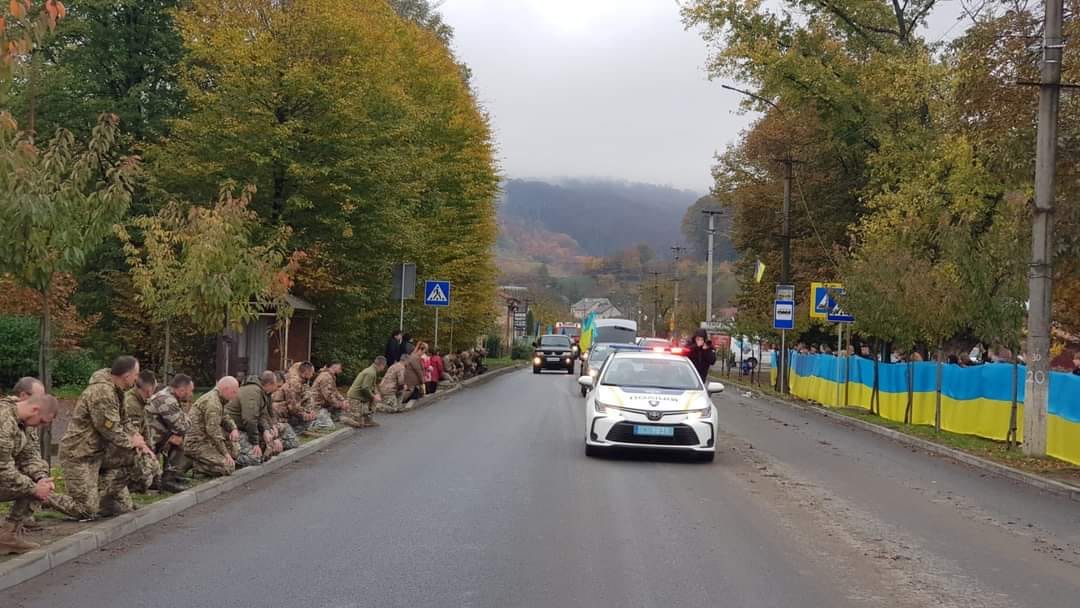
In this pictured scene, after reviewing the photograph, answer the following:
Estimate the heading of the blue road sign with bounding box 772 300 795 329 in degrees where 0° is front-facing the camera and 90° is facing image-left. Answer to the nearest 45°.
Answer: approximately 0°

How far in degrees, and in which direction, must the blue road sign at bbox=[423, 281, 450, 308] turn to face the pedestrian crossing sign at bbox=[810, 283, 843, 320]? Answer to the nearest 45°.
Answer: approximately 90° to its left

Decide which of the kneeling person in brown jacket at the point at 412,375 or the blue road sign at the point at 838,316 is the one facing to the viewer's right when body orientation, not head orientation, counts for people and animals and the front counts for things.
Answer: the kneeling person in brown jacket

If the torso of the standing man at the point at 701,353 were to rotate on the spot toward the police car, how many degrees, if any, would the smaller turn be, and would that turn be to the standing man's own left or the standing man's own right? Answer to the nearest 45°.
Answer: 0° — they already face it

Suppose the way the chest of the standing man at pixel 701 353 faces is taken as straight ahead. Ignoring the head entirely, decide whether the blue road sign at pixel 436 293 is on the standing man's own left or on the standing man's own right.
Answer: on the standing man's own right

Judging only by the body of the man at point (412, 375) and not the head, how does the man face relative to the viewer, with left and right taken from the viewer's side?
facing to the right of the viewer
